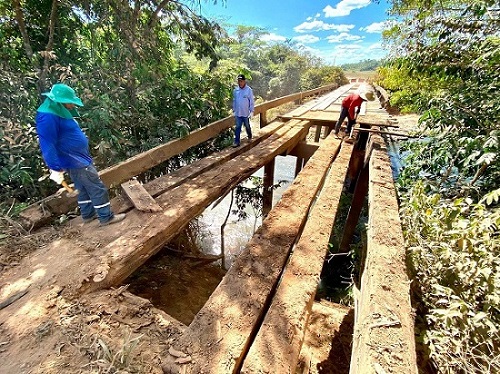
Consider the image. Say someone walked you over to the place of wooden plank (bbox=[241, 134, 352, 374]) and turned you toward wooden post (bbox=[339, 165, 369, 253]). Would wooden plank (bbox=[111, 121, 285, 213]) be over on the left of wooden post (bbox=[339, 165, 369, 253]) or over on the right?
left

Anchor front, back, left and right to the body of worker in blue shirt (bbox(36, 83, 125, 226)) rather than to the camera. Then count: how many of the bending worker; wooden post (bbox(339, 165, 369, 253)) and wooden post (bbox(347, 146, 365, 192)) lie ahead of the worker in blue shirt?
3

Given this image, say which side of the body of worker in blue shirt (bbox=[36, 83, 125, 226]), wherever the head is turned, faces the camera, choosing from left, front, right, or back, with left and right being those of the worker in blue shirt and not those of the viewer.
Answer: right

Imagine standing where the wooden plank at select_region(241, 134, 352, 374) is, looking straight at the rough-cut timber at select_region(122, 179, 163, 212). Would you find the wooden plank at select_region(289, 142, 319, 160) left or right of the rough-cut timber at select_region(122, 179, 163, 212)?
right
